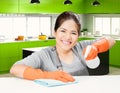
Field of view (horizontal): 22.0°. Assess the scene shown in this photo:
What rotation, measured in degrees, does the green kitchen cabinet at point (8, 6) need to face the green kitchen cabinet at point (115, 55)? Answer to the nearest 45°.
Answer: approximately 90° to its left

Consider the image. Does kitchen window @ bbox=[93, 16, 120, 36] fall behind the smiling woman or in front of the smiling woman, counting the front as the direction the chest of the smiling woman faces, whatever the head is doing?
behind

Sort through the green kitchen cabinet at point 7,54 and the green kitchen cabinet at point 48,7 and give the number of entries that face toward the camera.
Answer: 2

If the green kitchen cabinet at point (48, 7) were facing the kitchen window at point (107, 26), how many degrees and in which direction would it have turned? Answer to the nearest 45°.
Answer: approximately 90° to its left

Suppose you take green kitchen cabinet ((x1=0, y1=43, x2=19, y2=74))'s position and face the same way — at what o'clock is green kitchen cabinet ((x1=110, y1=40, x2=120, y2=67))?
green kitchen cabinet ((x1=110, y1=40, x2=120, y2=67)) is roughly at 9 o'clock from green kitchen cabinet ((x1=0, y1=43, x2=19, y2=74)).

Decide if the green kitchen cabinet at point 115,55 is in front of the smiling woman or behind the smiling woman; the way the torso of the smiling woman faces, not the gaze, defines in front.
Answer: behind

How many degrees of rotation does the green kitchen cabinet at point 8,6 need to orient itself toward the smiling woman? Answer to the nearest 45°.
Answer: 0° — it already faces them
